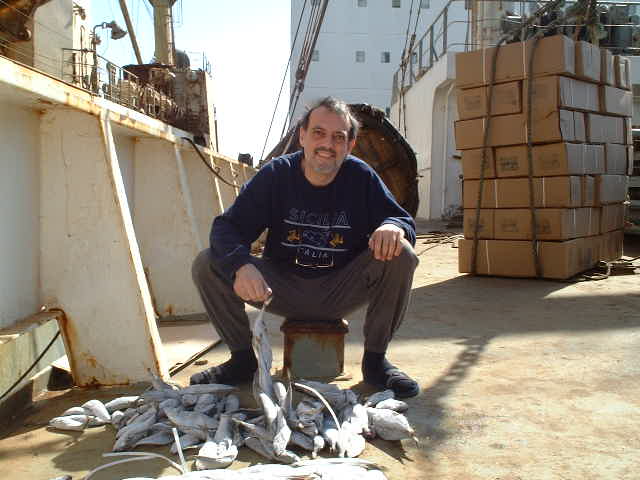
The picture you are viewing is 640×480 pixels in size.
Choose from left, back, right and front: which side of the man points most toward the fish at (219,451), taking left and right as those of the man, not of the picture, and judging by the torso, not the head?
front

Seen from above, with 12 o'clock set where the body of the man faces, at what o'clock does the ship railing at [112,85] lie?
The ship railing is roughly at 5 o'clock from the man.

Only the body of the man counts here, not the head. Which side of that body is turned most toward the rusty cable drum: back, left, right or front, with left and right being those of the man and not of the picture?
back

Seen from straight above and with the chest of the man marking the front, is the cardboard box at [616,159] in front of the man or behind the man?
behind

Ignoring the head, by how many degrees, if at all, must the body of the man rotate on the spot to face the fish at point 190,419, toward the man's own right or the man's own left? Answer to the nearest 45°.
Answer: approximately 45° to the man's own right

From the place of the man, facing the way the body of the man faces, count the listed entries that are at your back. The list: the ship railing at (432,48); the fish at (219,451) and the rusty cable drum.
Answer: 2

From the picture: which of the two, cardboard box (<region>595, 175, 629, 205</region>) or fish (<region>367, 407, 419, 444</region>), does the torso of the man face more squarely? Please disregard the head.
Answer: the fish

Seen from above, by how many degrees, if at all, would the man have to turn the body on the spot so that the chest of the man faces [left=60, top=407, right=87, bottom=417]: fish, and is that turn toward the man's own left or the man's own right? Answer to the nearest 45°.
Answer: approximately 45° to the man's own right

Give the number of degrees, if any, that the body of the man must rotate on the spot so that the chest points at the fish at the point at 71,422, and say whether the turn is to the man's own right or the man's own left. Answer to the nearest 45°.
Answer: approximately 45° to the man's own right

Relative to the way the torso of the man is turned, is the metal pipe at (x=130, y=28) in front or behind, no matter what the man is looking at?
behind

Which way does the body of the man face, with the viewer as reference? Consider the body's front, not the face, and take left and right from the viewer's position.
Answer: facing the viewer
